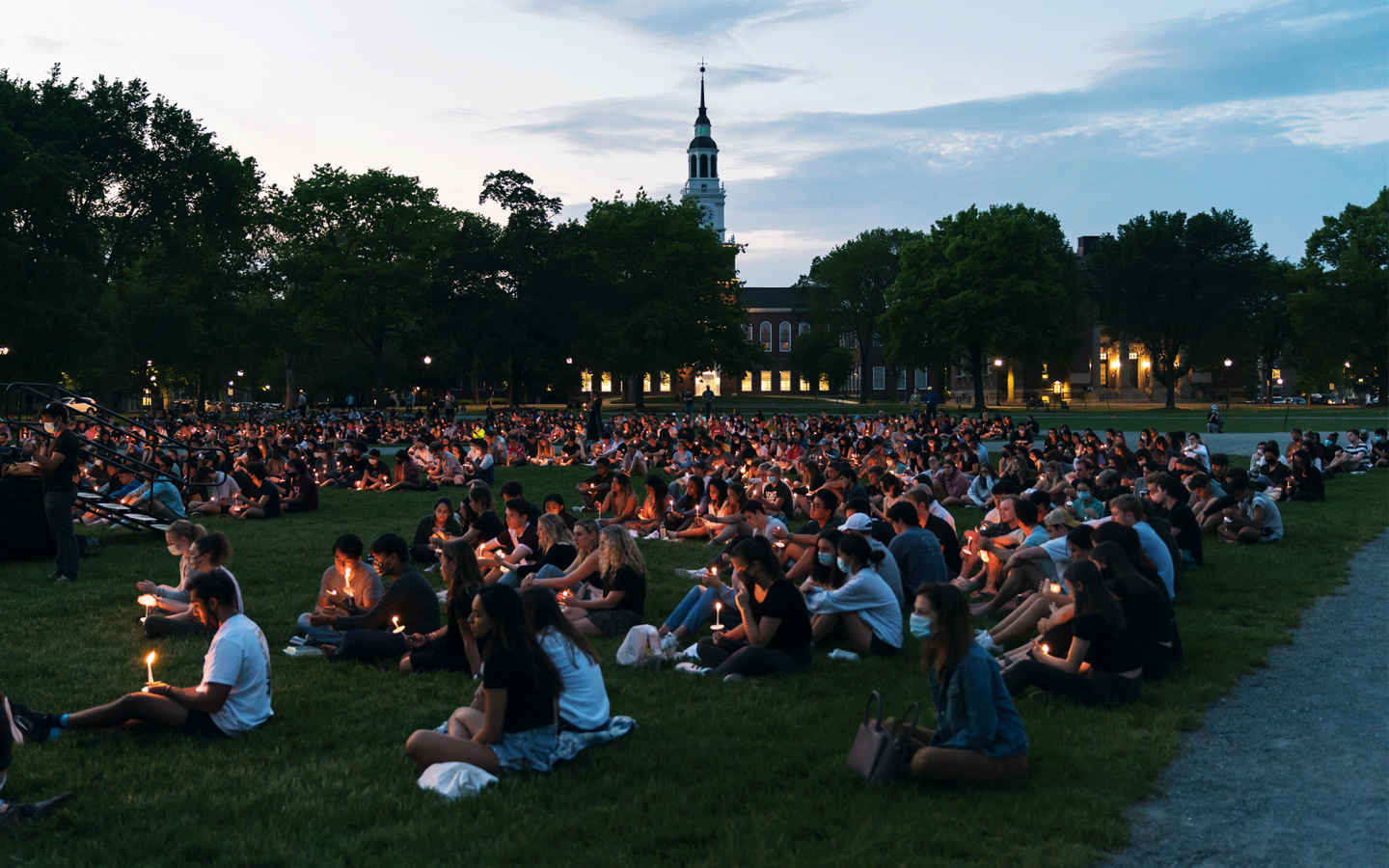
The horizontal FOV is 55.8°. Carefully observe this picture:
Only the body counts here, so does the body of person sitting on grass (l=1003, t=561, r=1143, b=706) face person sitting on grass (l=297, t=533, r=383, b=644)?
yes

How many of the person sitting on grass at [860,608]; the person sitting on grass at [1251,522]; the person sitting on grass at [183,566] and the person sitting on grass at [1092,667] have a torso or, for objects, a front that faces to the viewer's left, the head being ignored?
4

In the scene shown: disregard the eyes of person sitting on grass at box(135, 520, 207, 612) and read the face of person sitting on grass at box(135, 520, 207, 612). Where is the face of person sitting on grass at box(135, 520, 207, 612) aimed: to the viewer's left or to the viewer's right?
to the viewer's left

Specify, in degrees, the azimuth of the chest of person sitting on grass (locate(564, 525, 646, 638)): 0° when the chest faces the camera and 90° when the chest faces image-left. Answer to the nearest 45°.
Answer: approximately 90°

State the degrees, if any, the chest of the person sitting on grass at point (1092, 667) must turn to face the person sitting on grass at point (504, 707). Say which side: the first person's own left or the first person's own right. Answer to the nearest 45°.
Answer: approximately 45° to the first person's own left

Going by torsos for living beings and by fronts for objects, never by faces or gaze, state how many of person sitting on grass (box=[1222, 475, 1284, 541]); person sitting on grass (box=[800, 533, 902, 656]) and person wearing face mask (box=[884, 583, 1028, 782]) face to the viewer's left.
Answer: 3

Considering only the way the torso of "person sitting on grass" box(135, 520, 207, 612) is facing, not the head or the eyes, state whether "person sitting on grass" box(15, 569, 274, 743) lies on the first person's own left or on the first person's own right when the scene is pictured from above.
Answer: on the first person's own left

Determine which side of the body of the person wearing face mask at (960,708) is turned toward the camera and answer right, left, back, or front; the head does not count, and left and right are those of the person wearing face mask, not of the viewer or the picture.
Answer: left

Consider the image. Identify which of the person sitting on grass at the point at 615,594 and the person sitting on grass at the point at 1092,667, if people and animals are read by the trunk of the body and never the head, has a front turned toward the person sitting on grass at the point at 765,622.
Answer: the person sitting on grass at the point at 1092,667

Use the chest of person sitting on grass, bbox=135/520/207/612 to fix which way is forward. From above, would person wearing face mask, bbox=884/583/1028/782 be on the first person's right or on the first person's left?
on the first person's left

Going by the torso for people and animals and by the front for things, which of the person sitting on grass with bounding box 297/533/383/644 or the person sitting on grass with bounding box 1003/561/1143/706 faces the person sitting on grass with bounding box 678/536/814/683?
the person sitting on grass with bounding box 1003/561/1143/706

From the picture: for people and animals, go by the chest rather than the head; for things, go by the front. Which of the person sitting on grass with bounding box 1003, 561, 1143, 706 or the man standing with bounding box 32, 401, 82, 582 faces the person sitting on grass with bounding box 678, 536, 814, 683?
the person sitting on grass with bounding box 1003, 561, 1143, 706

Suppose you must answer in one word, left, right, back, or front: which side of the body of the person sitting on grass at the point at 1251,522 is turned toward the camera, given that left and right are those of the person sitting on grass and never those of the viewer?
left

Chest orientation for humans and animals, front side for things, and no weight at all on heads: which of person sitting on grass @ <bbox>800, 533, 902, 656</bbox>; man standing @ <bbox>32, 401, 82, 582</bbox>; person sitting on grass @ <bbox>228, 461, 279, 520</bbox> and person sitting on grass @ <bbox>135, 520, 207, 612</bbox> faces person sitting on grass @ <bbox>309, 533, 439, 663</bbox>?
person sitting on grass @ <bbox>800, 533, 902, 656</bbox>

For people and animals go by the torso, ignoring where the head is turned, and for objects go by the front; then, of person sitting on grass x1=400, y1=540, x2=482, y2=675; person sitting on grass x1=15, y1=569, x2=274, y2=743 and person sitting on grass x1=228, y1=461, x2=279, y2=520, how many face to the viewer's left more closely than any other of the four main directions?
3

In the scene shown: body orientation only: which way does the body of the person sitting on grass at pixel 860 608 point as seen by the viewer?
to the viewer's left

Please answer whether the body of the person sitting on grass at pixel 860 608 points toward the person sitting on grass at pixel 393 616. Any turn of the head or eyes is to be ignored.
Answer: yes

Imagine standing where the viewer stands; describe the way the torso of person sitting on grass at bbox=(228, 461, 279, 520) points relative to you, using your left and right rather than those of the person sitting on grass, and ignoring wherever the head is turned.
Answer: facing to the left of the viewer

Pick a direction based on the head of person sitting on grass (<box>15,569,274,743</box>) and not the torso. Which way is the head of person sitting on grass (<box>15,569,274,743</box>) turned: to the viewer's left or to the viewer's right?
to the viewer's left
